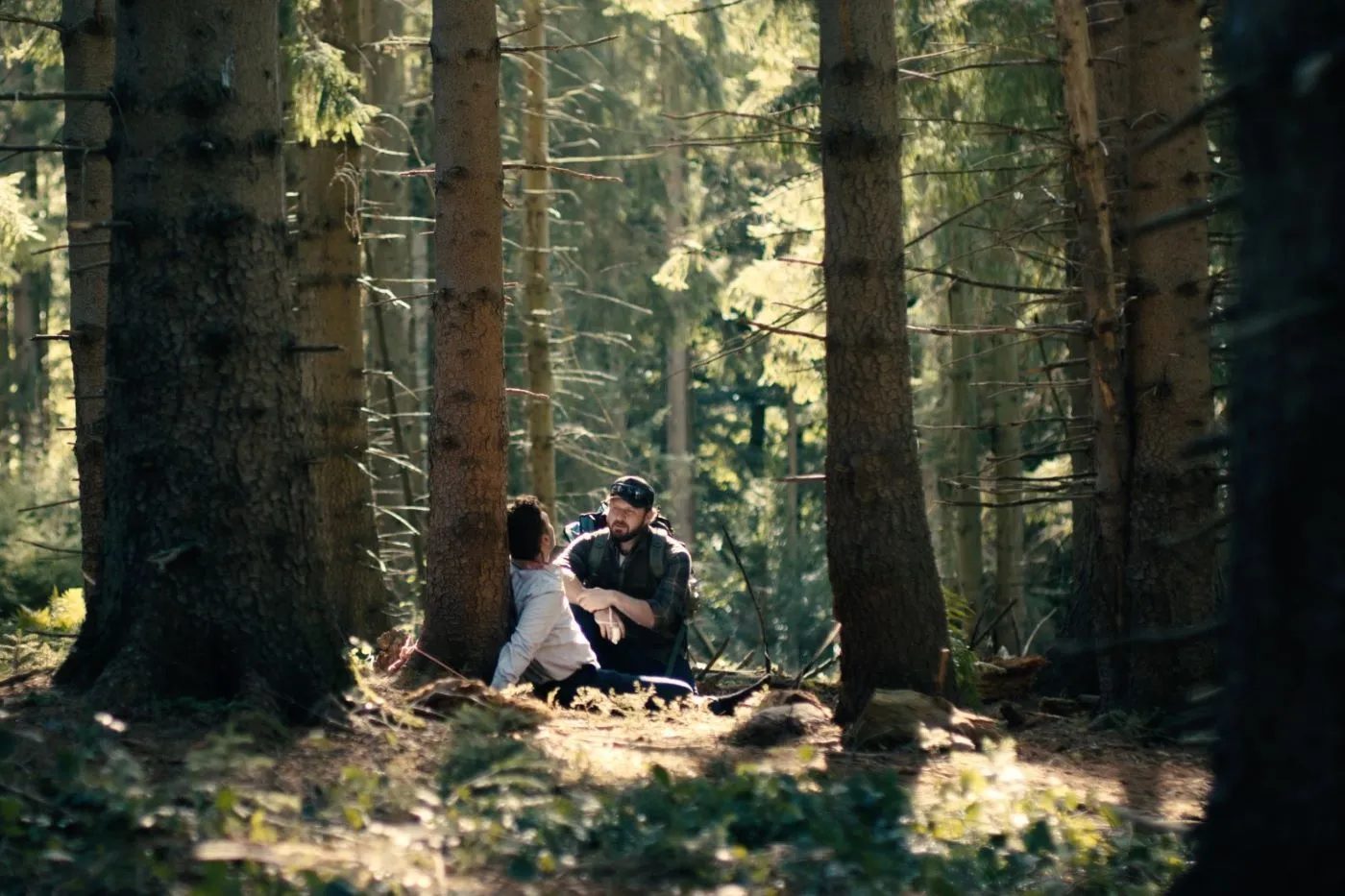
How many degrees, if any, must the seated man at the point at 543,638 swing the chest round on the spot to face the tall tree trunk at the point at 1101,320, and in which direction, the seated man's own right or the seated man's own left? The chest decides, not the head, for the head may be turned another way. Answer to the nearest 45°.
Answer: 0° — they already face it

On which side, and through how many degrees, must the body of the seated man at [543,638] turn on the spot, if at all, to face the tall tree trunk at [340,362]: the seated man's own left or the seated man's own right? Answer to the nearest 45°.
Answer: approximately 135° to the seated man's own left

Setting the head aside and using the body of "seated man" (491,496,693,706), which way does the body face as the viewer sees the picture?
to the viewer's right

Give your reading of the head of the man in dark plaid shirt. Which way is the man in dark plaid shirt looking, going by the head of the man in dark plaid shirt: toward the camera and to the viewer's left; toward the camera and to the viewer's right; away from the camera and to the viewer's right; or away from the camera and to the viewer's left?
toward the camera and to the viewer's left

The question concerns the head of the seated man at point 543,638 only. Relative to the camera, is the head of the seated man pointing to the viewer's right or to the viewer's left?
to the viewer's right

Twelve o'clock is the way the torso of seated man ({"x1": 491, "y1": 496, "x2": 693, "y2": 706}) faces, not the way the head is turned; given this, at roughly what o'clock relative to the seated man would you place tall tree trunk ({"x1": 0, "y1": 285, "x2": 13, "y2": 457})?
The tall tree trunk is roughly at 8 o'clock from the seated man.

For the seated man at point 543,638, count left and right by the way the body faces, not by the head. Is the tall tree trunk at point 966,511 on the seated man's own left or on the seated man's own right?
on the seated man's own left

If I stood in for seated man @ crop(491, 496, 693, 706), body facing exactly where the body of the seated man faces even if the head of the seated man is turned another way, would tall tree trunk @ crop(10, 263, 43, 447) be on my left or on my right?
on my left

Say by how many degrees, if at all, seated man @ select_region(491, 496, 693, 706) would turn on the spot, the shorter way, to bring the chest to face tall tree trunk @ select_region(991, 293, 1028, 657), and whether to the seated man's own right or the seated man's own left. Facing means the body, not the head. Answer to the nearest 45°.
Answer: approximately 45° to the seated man's own left

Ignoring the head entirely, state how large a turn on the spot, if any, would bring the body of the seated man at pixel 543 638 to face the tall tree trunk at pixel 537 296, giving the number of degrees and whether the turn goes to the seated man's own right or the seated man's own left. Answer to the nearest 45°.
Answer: approximately 90° to the seated man's own left

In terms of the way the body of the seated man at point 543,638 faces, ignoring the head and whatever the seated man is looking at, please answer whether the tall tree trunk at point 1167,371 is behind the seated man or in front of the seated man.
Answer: in front

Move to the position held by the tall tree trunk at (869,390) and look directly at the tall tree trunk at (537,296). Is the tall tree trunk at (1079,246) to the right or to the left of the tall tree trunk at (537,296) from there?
right

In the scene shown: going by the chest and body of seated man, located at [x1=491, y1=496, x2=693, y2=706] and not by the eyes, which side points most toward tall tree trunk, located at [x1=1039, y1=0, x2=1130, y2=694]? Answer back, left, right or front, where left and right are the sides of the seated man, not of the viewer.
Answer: front

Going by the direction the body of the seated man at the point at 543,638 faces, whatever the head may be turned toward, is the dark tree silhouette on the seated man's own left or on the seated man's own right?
on the seated man's own right
